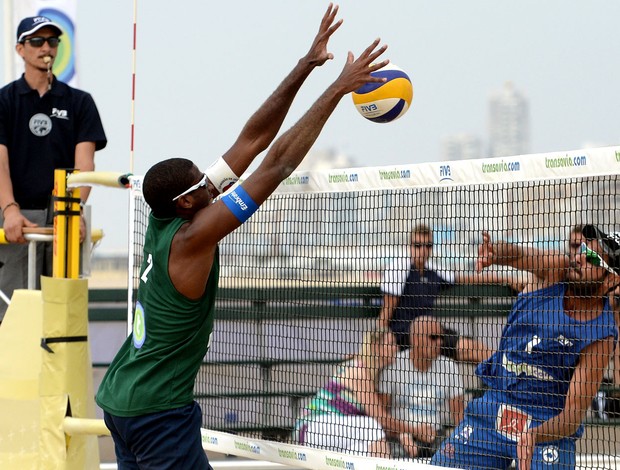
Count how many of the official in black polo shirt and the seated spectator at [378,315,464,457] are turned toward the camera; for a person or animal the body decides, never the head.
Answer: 2

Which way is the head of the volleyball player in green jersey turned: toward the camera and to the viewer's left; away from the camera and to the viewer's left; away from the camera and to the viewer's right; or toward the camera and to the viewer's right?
away from the camera and to the viewer's right

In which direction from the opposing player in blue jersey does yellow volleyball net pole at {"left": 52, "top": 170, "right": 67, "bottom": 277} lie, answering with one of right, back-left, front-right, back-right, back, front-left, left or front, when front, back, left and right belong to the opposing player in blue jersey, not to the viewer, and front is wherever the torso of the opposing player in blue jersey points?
front-right

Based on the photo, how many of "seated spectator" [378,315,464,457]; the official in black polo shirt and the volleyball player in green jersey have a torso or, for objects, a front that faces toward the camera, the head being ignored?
2

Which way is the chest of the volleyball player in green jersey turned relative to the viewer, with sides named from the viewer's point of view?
facing away from the viewer and to the right of the viewer

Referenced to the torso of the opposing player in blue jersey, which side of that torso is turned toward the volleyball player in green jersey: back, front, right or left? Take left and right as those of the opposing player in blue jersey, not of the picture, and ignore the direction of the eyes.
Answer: front

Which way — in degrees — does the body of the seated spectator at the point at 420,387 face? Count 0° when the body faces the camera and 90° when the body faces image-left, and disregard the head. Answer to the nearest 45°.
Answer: approximately 0°

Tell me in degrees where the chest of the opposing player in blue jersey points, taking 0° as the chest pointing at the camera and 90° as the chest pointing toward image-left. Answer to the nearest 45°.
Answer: approximately 45°
